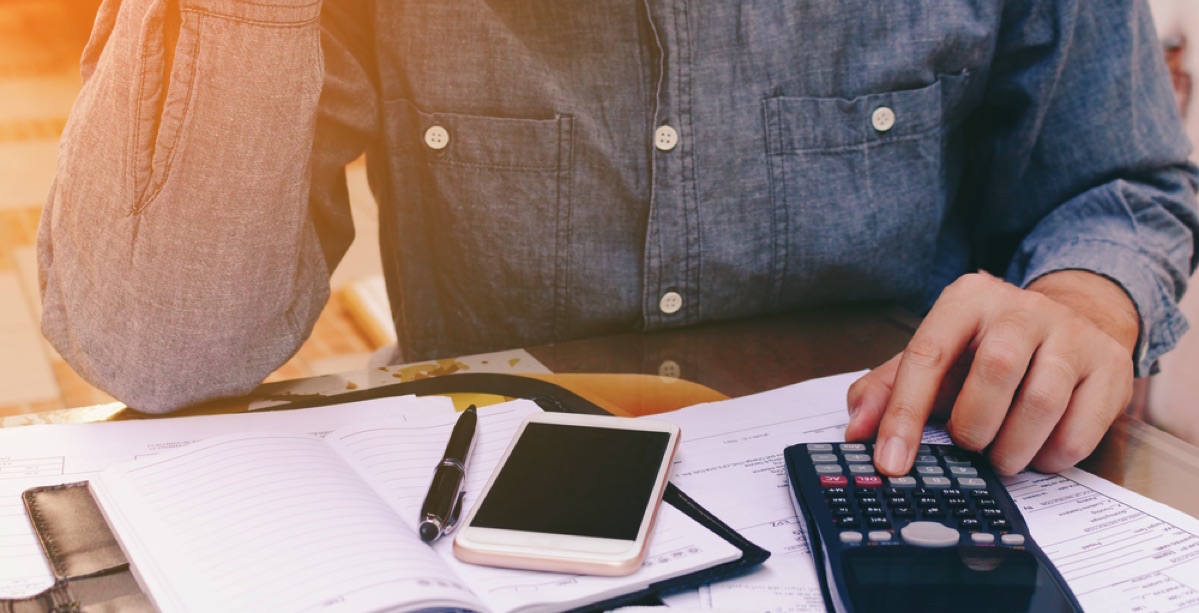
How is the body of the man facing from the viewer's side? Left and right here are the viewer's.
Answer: facing the viewer

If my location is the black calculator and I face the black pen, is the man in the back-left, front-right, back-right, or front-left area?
front-right
